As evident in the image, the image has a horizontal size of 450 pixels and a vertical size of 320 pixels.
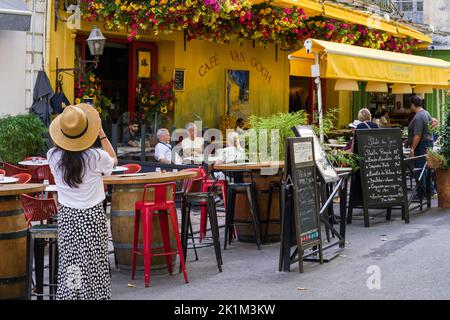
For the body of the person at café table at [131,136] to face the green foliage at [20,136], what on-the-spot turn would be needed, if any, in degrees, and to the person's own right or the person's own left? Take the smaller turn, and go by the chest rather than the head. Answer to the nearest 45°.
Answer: approximately 90° to the person's own right

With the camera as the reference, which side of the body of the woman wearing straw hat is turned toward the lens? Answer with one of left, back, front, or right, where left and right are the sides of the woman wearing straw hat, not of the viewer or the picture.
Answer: back

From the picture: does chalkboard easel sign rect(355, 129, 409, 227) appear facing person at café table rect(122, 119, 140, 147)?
no

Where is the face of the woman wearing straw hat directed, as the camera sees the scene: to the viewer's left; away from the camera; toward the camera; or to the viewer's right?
away from the camera

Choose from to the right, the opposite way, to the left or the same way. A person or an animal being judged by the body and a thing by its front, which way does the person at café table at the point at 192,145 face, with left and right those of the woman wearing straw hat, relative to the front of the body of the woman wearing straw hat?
the opposite way

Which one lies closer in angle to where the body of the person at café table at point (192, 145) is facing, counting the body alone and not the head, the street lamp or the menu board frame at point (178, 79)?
the street lamp

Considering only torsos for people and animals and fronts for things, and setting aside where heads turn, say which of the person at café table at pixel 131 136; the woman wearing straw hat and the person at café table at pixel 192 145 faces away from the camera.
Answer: the woman wearing straw hat

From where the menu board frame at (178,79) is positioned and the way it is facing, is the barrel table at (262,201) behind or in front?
in front

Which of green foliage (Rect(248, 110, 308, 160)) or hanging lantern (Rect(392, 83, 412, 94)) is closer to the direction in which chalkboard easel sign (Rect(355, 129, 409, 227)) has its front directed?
the green foliage

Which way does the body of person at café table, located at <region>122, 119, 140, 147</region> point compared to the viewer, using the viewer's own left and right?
facing the viewer and to the right of the viewer

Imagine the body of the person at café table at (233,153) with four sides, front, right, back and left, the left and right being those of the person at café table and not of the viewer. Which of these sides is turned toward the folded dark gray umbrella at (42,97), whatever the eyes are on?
right

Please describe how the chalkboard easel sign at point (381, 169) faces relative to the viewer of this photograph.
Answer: facing the viewer
